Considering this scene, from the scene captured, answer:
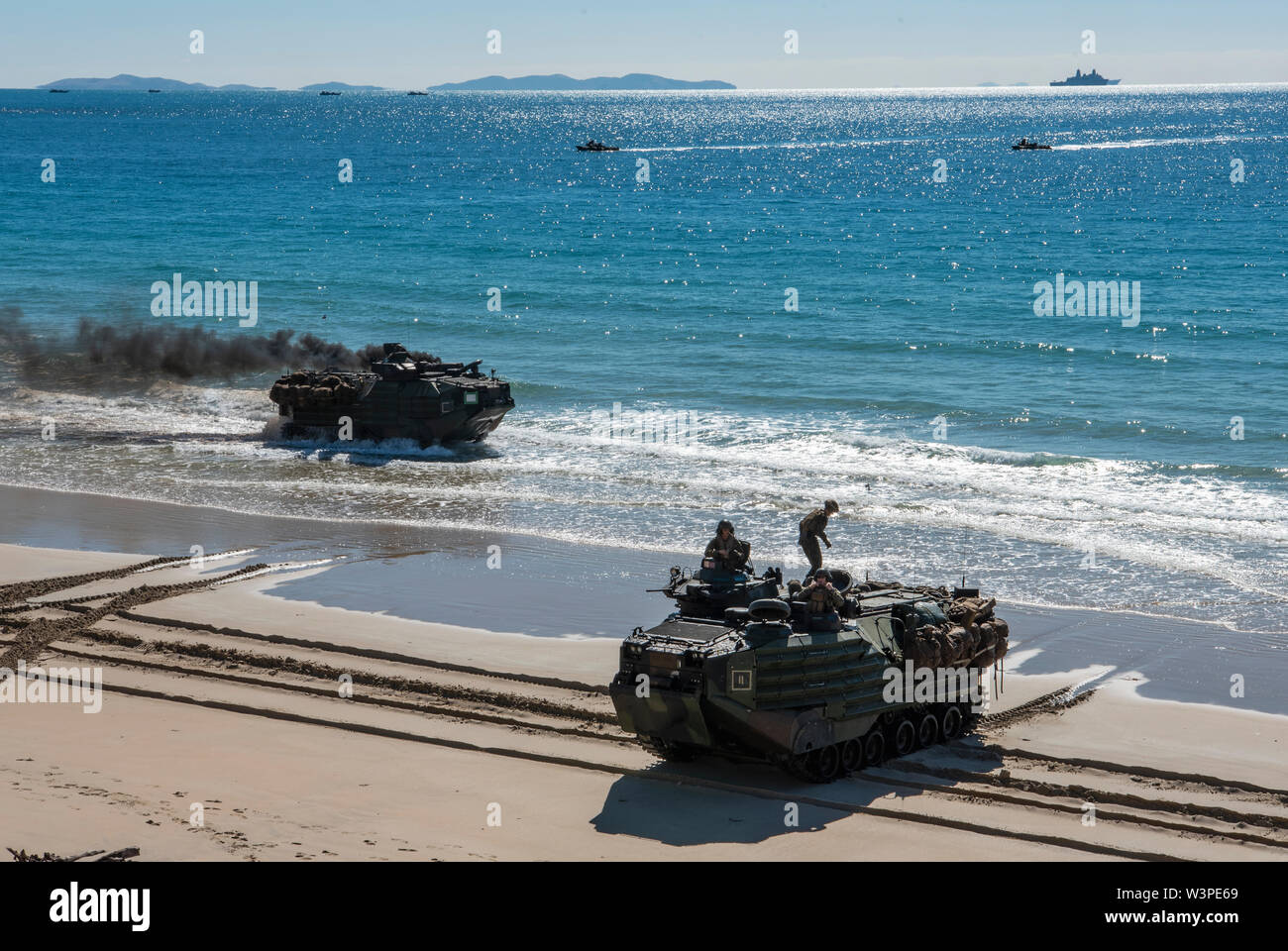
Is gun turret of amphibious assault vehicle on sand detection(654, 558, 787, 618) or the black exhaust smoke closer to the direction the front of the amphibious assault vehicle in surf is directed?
the gun turret of amphibious assault vehicle on sand

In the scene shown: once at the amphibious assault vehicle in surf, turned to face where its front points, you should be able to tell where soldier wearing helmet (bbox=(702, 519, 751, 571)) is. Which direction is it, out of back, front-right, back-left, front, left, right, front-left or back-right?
front-right

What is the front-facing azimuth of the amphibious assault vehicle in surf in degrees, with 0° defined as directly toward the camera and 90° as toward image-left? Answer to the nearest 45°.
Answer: approximately 315°

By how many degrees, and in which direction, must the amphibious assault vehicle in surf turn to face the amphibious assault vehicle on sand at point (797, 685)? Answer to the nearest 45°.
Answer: approximately 45° to its right
